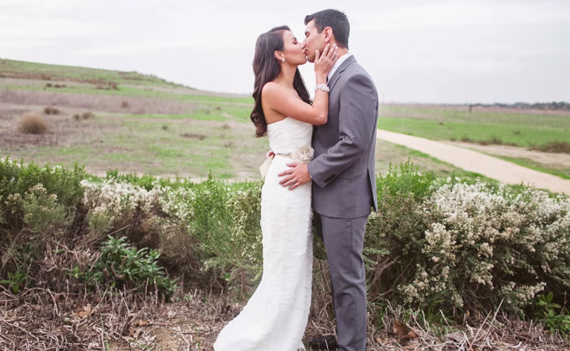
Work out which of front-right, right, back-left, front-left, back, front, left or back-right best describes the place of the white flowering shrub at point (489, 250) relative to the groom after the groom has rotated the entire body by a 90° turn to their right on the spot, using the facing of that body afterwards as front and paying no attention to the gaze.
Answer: front-right

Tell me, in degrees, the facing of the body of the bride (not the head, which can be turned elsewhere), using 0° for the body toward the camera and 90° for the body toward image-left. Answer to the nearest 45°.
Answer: approximately 270°

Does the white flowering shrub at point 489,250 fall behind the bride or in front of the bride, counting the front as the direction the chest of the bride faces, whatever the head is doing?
in front

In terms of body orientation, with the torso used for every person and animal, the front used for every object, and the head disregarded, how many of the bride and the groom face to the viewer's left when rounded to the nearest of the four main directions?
1

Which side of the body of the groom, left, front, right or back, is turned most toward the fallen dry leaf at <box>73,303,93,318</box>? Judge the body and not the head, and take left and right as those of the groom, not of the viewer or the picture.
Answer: front

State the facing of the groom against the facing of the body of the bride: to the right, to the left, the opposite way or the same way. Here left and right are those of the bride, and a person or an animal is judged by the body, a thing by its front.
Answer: the opposite way

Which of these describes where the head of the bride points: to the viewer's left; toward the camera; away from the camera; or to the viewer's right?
to the viewer's right

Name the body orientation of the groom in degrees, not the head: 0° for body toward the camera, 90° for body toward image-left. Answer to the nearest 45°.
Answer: approximately 90°

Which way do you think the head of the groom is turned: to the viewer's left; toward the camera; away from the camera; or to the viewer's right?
to the viewer's left

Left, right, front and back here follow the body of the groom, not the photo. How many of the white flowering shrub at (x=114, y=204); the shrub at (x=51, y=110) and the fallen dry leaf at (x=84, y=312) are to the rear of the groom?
0

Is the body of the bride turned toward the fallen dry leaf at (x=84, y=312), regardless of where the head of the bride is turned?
no

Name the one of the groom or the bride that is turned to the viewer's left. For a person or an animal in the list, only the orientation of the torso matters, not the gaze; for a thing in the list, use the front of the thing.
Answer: the groom

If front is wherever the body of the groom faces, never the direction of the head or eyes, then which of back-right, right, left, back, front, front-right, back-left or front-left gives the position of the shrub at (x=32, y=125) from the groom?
front-right

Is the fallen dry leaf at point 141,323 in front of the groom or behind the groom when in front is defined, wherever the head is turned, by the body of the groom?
in front
